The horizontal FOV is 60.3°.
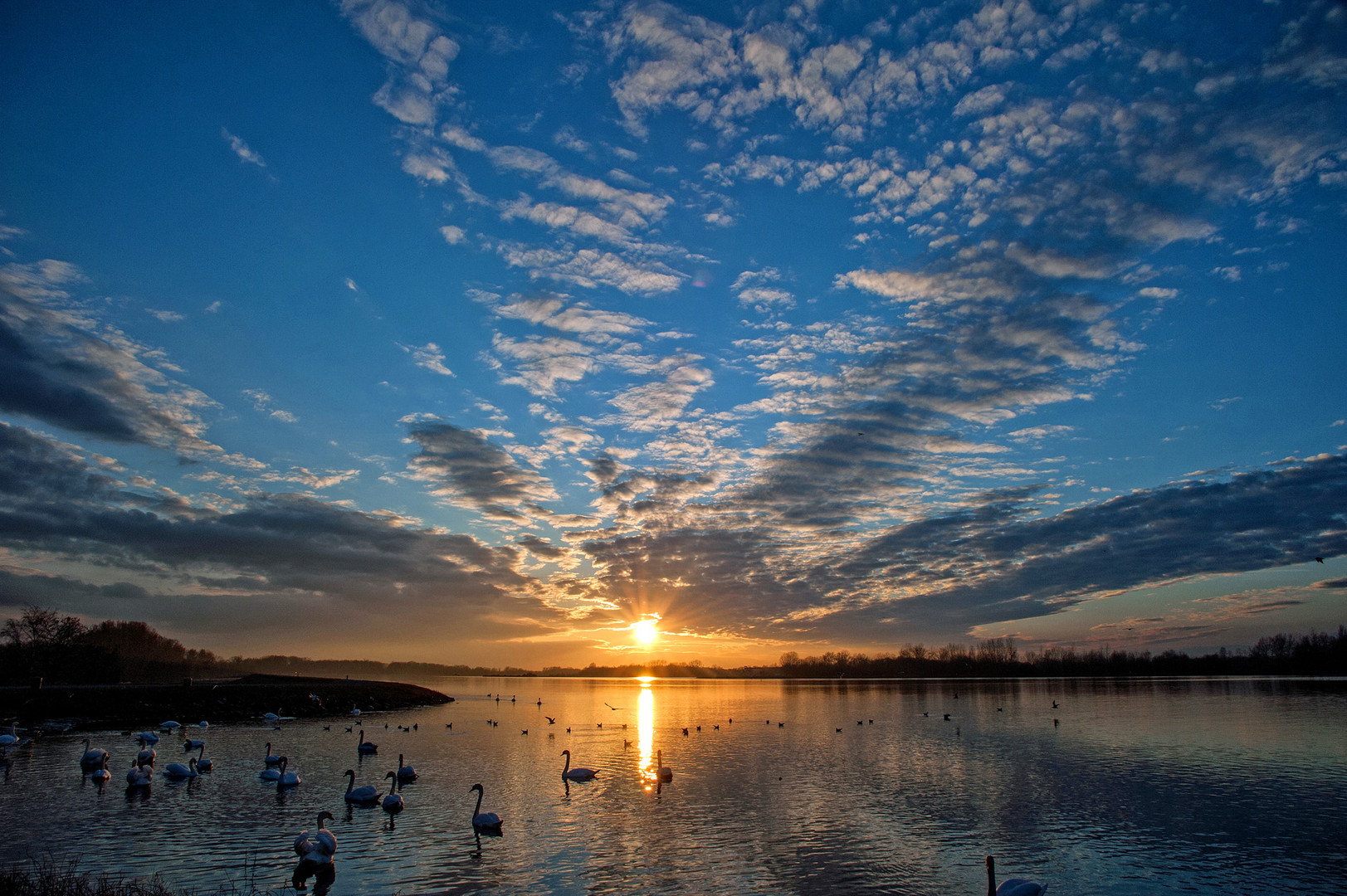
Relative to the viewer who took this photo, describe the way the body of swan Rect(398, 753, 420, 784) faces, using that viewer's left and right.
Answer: facing to the left of the viewer

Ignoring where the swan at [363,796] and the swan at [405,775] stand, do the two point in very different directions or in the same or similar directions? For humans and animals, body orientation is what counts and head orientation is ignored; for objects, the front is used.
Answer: same or similar directions

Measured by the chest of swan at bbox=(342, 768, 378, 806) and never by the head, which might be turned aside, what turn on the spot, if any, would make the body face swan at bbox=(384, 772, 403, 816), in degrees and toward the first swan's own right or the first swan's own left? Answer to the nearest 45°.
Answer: approximately 135° to the first swan's own left

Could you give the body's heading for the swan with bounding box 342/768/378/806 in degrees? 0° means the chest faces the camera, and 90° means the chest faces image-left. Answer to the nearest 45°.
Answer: approximately 90°

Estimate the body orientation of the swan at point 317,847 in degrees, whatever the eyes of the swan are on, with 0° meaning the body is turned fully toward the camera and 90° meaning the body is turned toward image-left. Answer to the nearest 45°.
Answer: approximately 225°

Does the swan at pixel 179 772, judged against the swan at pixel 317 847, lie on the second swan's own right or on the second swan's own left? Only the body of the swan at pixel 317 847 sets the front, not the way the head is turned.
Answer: on the second swan's own left

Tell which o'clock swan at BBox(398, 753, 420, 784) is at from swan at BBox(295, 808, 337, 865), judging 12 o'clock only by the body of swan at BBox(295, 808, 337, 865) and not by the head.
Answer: swan at BBox(398, 753, 420, 784) is roughly at 11 o'clock from swan at BBox(295, 808, 337, 865).

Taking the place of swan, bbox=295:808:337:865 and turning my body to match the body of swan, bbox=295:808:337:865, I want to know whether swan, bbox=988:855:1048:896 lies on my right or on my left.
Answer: on my right

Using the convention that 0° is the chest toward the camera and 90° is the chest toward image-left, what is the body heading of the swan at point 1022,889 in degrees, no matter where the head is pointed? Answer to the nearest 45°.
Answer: approximately 90°

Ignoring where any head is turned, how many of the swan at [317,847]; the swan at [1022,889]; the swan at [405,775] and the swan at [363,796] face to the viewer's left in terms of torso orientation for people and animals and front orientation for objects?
3

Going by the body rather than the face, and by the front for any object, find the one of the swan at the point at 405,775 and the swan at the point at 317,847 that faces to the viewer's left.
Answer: the swan at the point at 405,775

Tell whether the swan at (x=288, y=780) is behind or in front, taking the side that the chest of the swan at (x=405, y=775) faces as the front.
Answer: in front
